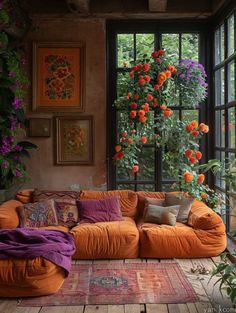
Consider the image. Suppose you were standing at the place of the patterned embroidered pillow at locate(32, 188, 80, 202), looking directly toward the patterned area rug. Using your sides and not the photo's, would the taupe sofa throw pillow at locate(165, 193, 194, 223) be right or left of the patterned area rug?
left

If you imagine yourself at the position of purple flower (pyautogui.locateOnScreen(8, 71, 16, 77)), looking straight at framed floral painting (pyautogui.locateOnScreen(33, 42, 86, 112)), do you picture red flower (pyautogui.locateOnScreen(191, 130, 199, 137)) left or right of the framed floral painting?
right

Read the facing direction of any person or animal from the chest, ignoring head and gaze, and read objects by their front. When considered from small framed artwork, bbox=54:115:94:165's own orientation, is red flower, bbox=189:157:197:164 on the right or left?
on its left

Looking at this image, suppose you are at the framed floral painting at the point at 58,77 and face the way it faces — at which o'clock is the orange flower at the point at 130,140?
The orange flower is roughly at 10 o'clock from the framed floral painting.

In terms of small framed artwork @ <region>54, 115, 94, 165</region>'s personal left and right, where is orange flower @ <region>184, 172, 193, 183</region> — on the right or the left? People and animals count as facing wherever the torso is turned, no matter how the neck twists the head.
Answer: on its left

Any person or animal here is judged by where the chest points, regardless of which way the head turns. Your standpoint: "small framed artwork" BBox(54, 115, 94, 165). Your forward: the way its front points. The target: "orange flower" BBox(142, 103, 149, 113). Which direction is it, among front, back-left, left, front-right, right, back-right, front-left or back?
front-left

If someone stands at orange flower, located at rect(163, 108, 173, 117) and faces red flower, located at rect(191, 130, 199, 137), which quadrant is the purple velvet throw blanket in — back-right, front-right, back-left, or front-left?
back-right

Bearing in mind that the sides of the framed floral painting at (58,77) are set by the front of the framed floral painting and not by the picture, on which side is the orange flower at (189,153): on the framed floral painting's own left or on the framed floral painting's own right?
on the framed floral painting's own left

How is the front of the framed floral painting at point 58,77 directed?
toward the camera

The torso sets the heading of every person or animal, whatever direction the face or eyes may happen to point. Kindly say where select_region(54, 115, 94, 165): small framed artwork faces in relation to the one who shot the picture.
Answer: facing the viewer
